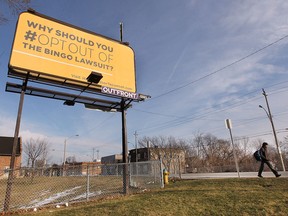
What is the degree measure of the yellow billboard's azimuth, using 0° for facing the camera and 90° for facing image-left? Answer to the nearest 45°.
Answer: approximately 315°

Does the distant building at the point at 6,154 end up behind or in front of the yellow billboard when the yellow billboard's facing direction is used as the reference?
behind
